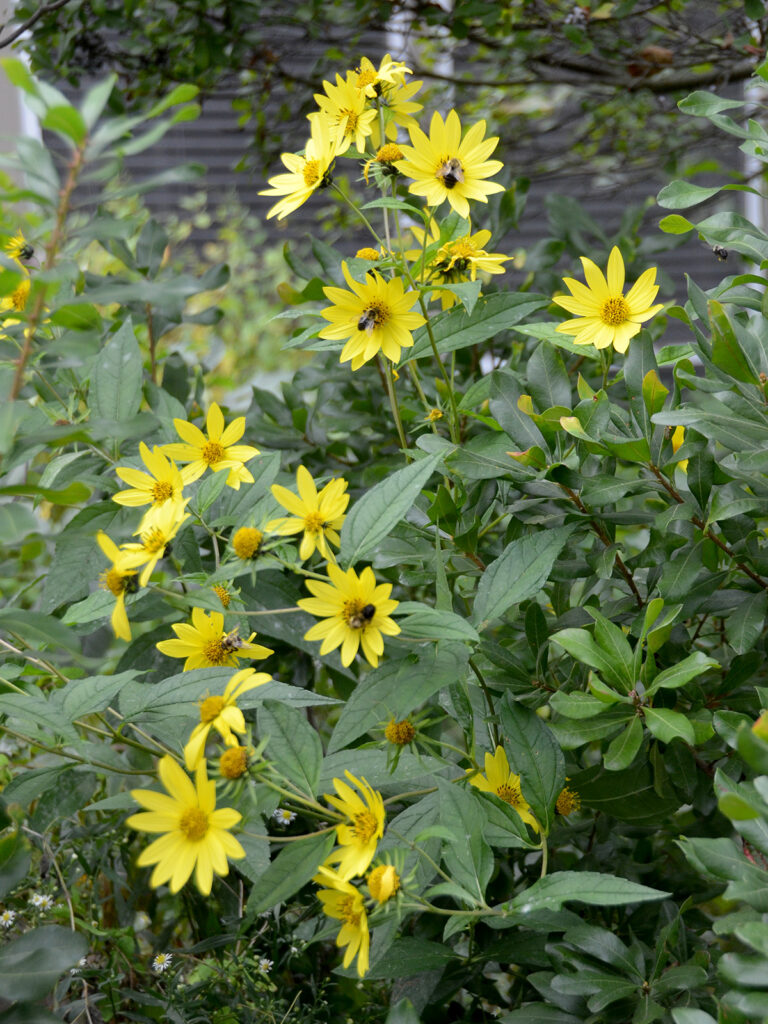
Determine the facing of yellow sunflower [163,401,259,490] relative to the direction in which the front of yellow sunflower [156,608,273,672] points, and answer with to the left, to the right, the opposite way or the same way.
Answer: the same way

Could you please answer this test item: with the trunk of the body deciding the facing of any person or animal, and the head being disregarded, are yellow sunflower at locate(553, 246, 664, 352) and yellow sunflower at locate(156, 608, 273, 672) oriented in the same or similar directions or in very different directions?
same or similar directions

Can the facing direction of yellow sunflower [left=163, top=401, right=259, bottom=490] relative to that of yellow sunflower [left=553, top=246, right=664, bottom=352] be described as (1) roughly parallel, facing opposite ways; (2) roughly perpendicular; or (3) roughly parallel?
roughly parallel

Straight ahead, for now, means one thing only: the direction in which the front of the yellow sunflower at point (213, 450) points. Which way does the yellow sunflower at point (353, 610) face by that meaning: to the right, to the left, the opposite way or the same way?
the same way

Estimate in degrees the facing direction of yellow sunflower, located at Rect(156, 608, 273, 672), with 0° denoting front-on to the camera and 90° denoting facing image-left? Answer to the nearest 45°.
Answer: approximately 0°

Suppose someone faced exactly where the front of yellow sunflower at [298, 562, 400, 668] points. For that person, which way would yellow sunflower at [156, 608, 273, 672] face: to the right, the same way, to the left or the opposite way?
the same way

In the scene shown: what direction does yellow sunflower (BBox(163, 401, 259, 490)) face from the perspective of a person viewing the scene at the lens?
facing the viewer

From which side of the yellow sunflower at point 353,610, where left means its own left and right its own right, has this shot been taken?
front

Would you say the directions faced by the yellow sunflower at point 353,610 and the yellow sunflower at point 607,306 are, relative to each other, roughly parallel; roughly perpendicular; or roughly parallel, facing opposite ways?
roughly parallel
